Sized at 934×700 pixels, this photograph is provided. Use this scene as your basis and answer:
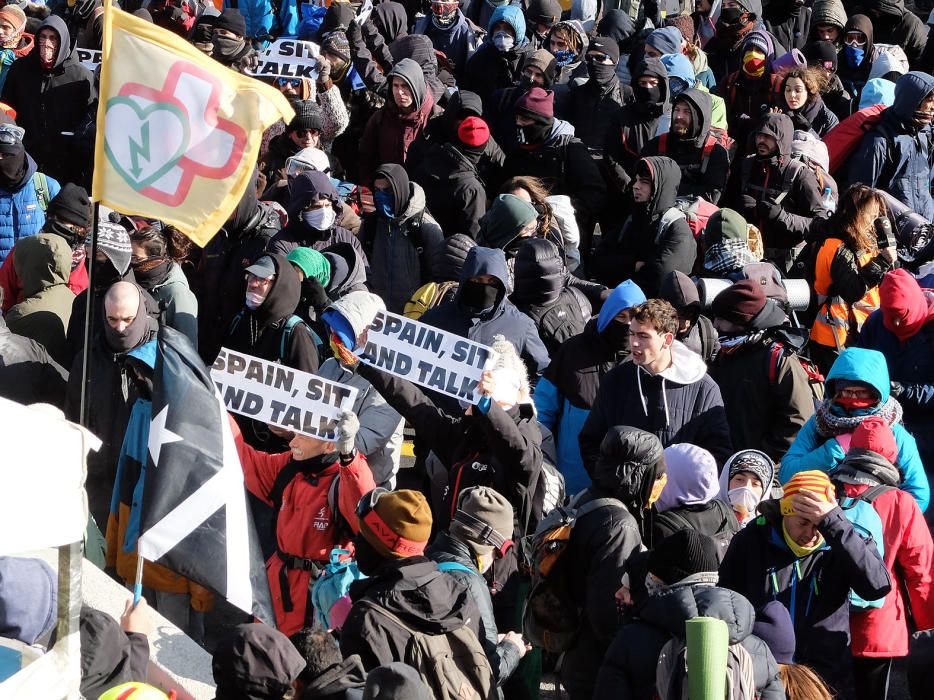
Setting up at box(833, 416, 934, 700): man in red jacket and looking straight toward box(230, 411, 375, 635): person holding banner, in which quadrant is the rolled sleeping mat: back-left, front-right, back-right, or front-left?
front-left

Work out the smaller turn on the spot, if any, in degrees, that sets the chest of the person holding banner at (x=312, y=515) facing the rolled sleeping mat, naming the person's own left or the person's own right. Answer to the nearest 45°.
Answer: approximately 90° to the person's own left

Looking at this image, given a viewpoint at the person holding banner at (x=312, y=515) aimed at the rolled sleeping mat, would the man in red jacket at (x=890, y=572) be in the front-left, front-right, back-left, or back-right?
front-left

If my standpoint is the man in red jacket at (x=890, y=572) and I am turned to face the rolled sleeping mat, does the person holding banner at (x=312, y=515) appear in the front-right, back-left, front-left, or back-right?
front-right

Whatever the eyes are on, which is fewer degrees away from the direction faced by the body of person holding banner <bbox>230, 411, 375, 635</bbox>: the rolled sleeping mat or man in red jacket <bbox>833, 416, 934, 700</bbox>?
the rolled sleeping mat

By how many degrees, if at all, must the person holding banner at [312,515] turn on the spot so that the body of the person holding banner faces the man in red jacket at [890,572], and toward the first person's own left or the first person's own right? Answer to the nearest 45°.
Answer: approximately 135° to the first person's own left

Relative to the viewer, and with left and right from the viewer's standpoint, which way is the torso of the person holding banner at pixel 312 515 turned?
facing the viewer and to the left of the viewer
